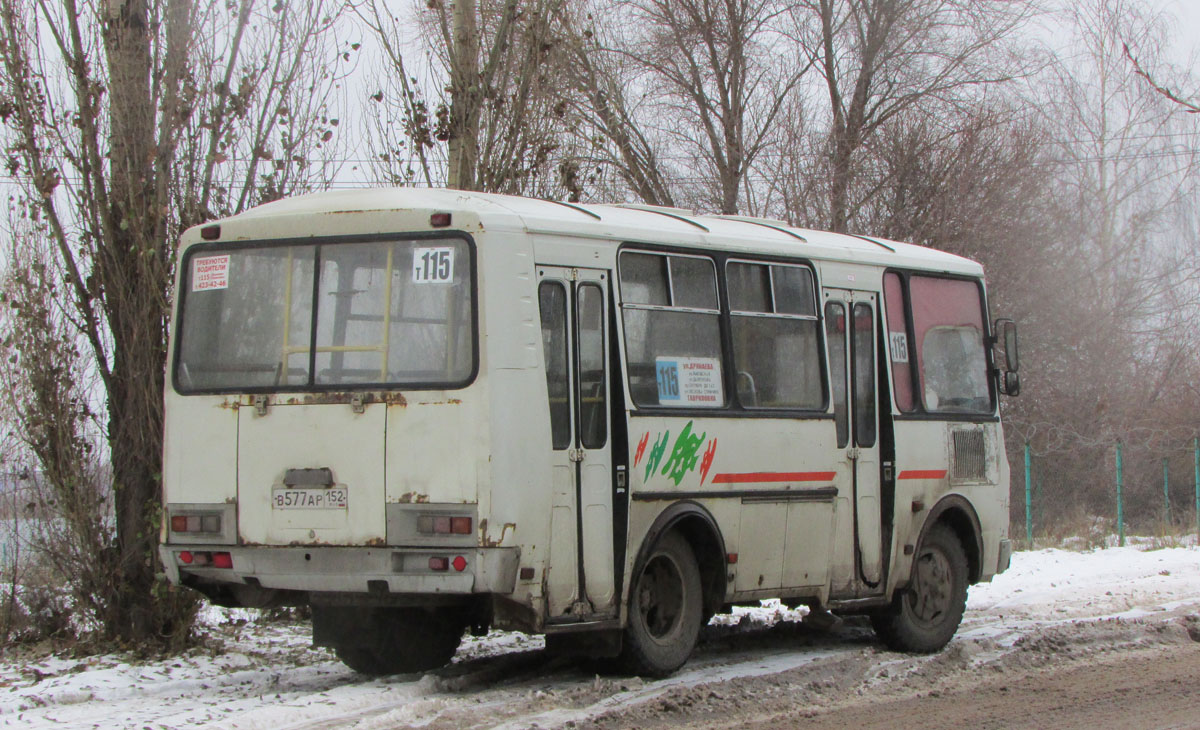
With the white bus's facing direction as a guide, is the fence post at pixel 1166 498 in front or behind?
in front

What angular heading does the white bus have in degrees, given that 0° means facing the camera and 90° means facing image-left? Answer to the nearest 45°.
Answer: approximately 225°

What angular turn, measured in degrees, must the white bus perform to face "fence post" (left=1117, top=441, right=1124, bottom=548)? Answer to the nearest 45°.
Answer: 0° — it already faces it
